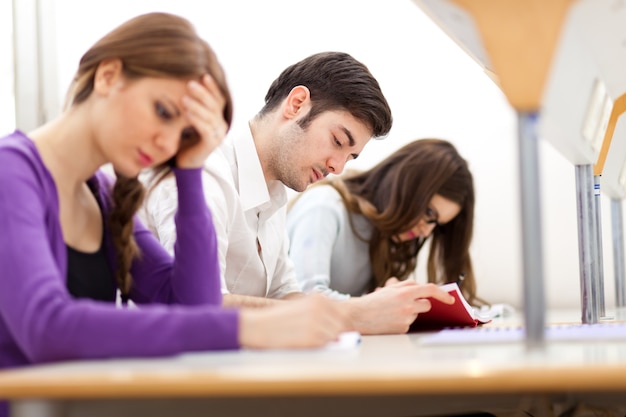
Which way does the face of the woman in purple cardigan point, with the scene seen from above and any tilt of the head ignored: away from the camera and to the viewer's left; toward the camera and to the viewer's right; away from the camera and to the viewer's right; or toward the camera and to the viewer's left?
toward the camera and to the viewer's right

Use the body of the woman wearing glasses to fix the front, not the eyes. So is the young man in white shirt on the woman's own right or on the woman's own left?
on the woman's own right

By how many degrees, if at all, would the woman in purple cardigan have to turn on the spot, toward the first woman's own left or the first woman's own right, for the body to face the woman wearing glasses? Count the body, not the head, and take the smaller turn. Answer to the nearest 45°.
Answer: approximately 90° to the first woman's own left

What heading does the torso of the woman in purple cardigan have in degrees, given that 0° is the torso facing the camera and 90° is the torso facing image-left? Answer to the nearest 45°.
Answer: approximately 315°

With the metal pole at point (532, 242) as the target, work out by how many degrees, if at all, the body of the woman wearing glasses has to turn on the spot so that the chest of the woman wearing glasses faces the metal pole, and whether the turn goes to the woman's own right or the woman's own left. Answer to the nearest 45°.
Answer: approximately 45° to the woman's own right

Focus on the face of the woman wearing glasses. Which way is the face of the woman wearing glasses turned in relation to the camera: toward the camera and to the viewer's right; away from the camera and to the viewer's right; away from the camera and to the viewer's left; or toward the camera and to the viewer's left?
toward the camera and to the viewer's right

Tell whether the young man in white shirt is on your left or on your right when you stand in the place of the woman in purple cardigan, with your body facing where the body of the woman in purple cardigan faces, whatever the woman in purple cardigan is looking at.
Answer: on your left

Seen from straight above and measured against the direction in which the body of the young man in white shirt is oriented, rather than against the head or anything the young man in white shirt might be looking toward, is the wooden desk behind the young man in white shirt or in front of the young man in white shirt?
in front

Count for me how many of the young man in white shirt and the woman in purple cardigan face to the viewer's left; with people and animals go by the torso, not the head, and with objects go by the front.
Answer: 0

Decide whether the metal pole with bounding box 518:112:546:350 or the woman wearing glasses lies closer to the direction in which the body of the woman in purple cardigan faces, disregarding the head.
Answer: the metal pole
